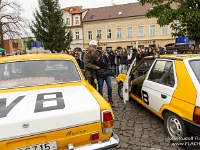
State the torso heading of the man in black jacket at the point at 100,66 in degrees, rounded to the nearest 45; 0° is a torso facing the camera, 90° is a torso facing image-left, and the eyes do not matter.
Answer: approximately 45°

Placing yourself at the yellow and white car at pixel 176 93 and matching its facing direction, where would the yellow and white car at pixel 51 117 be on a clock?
the yellow and white car at pixel 51 117 is roughly at 9 o'clock from the yellow and white car at pixel 176 93.

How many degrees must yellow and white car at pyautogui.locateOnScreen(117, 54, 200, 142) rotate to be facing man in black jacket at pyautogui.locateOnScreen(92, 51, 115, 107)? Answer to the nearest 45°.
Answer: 0° — it already faces them

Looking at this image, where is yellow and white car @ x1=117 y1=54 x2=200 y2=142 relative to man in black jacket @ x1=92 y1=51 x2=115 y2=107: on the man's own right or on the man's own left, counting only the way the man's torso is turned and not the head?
on the man's own left

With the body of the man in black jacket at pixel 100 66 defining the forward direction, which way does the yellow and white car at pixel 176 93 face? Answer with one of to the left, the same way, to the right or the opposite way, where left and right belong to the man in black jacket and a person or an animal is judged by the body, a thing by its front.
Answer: to the right

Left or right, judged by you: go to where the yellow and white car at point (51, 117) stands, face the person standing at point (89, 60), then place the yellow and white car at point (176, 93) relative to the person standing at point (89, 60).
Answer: right

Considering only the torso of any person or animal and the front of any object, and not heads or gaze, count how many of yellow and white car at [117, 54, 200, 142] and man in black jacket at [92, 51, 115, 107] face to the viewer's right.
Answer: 0

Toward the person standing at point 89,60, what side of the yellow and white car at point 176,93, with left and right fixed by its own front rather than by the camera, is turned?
front

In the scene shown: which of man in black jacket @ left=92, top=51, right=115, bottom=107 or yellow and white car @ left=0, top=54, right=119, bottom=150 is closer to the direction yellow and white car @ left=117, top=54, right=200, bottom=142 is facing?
the man in black jacket

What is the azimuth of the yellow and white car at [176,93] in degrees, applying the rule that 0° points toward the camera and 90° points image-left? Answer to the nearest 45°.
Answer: approximately 135°

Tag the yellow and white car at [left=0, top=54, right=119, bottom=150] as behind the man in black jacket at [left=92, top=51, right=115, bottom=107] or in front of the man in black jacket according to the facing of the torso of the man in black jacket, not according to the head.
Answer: in front
